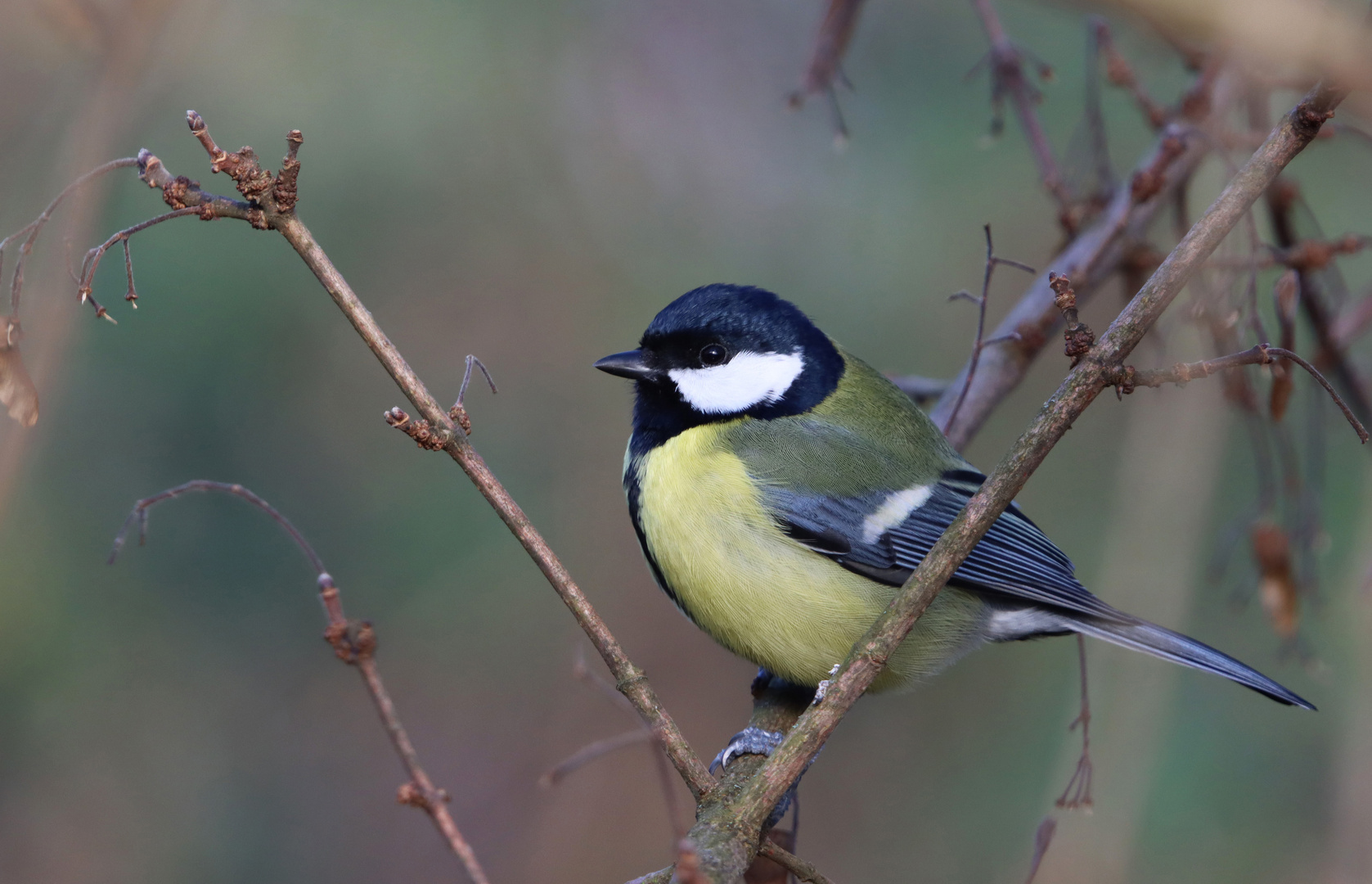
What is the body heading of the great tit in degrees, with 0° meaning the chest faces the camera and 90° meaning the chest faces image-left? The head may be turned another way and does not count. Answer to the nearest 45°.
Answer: approximately 90°

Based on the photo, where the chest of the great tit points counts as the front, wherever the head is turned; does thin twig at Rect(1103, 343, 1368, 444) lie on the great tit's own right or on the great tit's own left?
on the great tit's own left

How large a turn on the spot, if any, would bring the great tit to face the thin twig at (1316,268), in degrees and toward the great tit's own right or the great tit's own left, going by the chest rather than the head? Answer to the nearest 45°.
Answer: approximately 180°

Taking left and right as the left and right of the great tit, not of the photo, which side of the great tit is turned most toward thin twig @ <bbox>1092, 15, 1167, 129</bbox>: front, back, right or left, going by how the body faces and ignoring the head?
back

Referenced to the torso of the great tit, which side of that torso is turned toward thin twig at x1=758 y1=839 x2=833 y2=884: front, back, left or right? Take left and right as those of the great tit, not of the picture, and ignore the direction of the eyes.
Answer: left
